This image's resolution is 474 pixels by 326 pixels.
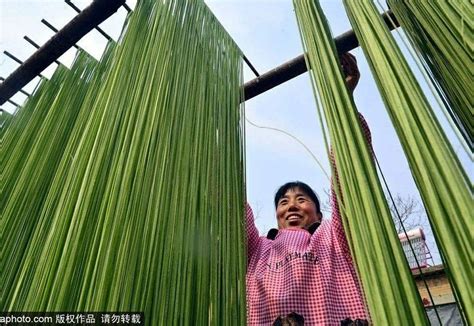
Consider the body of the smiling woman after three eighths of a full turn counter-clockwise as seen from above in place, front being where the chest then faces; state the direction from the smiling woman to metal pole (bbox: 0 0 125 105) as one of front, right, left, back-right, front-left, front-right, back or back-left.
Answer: back

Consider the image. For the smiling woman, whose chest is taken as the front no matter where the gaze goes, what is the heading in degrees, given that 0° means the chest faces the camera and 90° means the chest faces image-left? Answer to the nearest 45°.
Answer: approximately 0°
